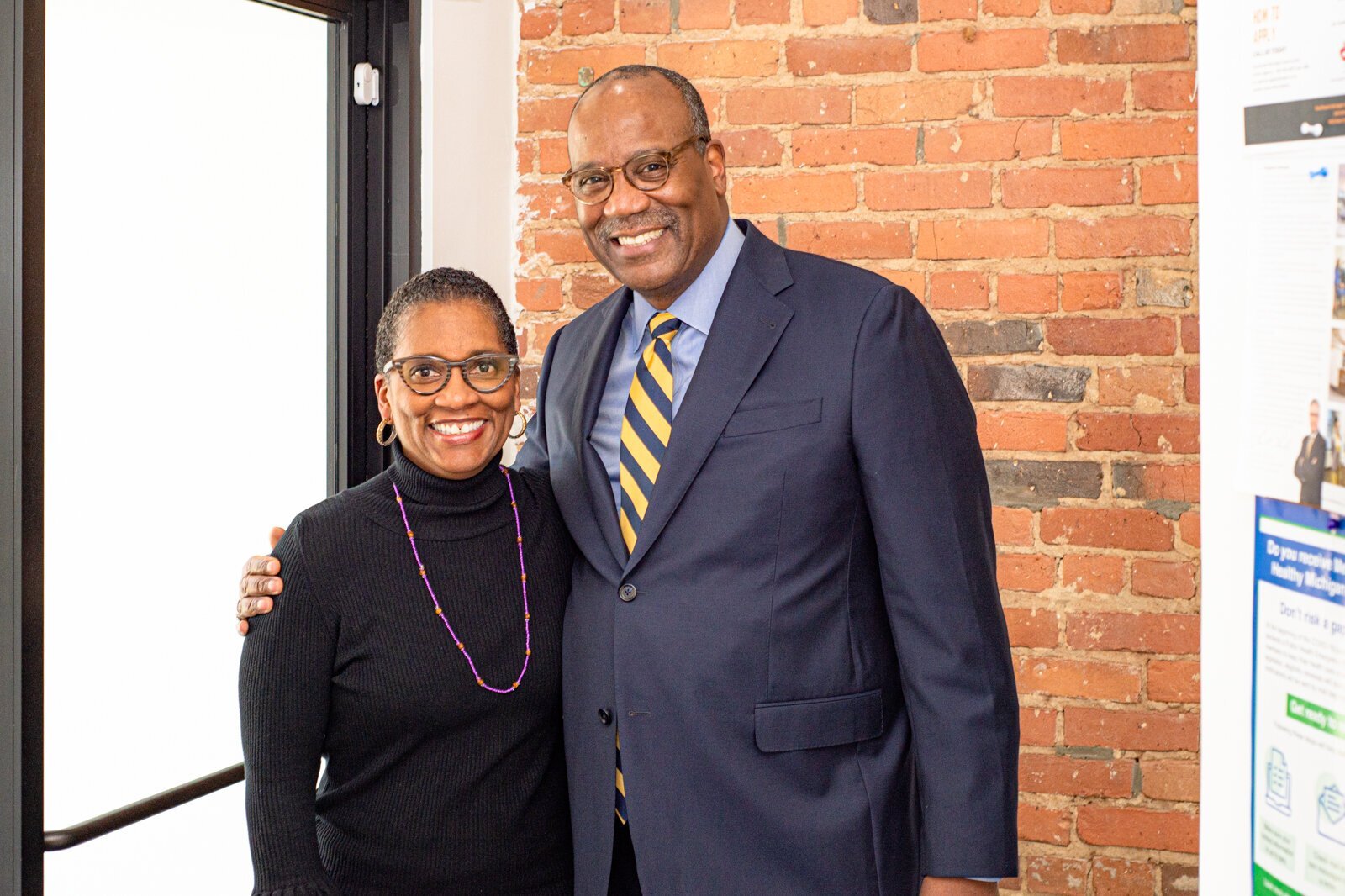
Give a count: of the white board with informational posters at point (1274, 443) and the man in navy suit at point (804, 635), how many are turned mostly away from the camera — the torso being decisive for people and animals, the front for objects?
0

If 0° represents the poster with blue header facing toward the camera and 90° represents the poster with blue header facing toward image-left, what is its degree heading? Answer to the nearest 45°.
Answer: approximately 45°

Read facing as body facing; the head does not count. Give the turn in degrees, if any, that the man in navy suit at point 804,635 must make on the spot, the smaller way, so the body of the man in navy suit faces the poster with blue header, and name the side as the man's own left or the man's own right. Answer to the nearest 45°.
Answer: approximately 90° to the man's own left

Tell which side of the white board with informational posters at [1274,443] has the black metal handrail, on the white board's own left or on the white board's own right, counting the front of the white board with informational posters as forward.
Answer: on the white board's own right

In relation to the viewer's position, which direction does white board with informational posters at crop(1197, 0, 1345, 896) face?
facing the viewer and to the left of the viewer

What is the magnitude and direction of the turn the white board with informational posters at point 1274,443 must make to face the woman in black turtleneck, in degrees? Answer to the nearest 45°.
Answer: approximately 45° to its right

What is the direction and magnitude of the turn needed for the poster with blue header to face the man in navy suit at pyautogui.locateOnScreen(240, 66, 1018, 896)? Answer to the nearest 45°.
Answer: approximately 90° to its right

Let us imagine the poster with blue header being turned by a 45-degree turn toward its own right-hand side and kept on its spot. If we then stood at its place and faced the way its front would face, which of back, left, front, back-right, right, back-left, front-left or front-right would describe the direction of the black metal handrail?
front

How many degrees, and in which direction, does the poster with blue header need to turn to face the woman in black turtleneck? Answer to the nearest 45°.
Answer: approximately 45° to its right

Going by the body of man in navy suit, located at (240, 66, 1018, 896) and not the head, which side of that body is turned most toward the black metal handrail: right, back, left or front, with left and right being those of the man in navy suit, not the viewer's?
right
